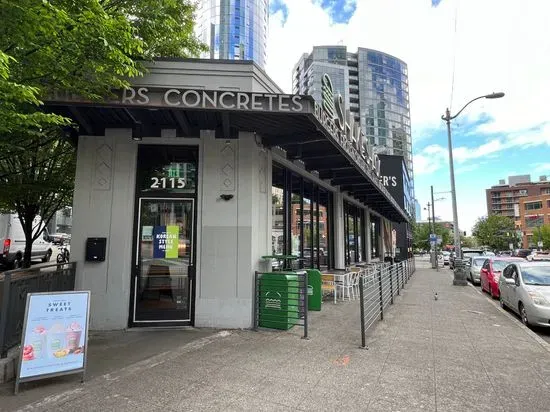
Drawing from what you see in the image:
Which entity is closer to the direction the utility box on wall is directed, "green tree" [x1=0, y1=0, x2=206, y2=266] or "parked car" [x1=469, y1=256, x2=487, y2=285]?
the green tree

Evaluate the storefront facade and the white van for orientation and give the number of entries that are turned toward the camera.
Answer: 1

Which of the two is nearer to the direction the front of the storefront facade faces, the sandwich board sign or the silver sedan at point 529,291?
the sandwich board sign

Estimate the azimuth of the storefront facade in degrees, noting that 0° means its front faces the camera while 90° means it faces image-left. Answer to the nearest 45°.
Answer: approximately 0°

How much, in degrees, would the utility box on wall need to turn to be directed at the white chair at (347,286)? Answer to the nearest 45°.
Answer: approximately 90° to its left

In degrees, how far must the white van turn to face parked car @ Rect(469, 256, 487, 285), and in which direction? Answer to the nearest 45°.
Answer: approximately 90° to its right

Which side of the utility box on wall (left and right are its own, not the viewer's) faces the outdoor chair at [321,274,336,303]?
left

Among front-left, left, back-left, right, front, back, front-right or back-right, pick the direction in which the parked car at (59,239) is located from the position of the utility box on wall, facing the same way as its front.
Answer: back

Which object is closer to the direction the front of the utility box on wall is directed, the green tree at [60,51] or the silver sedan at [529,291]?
the green tree

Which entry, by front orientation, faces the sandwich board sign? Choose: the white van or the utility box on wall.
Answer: the utility box on wall
